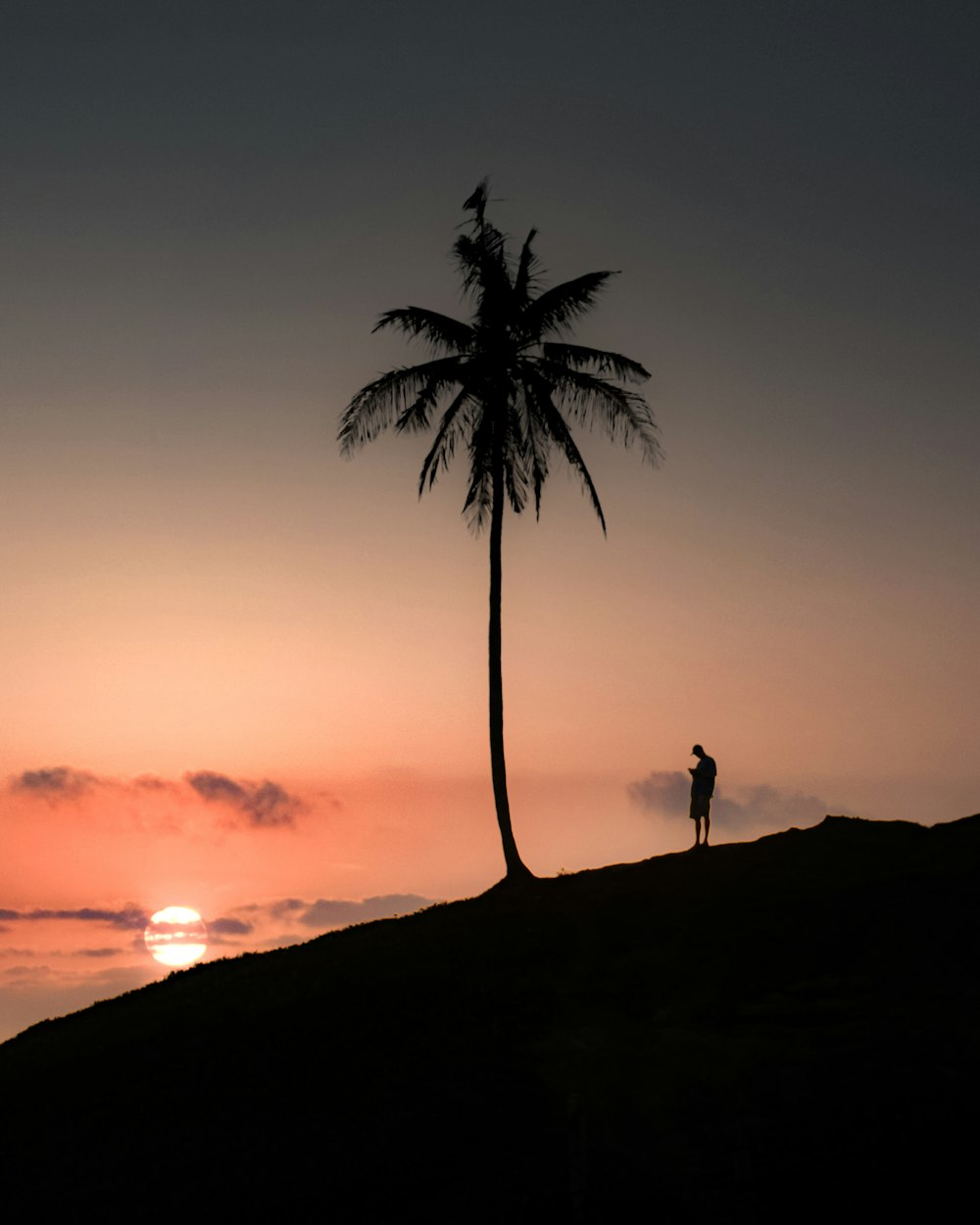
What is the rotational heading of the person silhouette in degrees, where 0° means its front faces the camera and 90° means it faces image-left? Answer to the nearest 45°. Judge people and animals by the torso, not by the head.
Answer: approximately 90°
